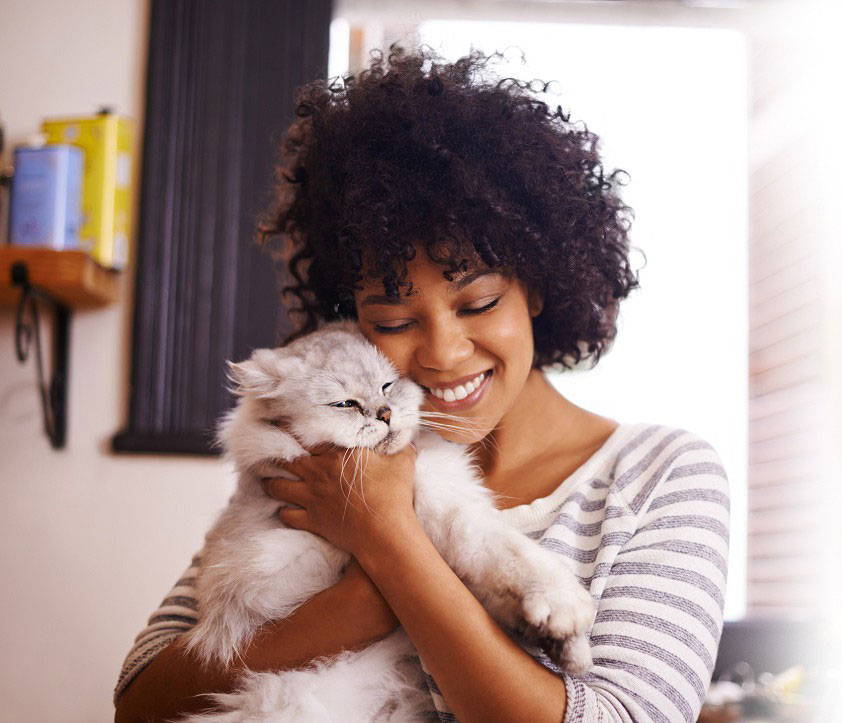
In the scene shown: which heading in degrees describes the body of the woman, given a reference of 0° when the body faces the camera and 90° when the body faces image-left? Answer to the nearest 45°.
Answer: approximately 45°

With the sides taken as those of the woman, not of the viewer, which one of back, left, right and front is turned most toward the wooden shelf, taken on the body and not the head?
right

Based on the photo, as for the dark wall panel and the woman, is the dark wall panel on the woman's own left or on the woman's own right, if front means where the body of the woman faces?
on the woman's own right

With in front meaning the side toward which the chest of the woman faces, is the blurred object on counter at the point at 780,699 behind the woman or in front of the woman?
behind

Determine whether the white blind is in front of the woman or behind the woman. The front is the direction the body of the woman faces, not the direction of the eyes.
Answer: behind

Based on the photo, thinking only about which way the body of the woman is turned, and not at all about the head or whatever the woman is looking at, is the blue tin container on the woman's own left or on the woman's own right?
on the woman's own right
